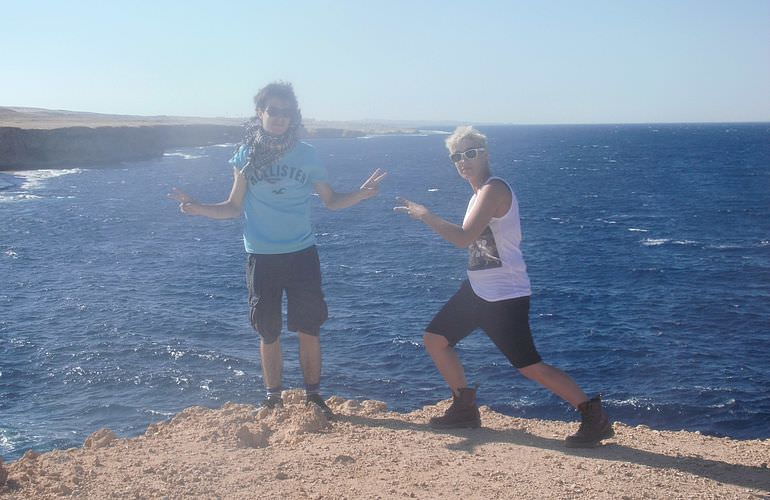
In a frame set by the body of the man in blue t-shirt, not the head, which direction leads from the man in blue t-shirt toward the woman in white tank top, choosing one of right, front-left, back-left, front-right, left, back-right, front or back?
front-left

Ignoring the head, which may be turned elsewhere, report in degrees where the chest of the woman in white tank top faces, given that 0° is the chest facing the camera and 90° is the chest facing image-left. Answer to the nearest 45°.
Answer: approximately 45°

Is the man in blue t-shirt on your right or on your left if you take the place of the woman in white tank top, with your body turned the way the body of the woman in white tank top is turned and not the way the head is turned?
on your right

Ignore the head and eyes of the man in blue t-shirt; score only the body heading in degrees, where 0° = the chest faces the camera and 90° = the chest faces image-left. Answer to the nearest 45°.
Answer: approximately 0°
